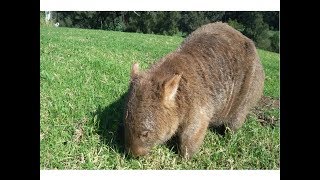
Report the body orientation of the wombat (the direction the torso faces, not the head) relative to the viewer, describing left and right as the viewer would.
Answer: facing the viewer and to the left of the viewer
